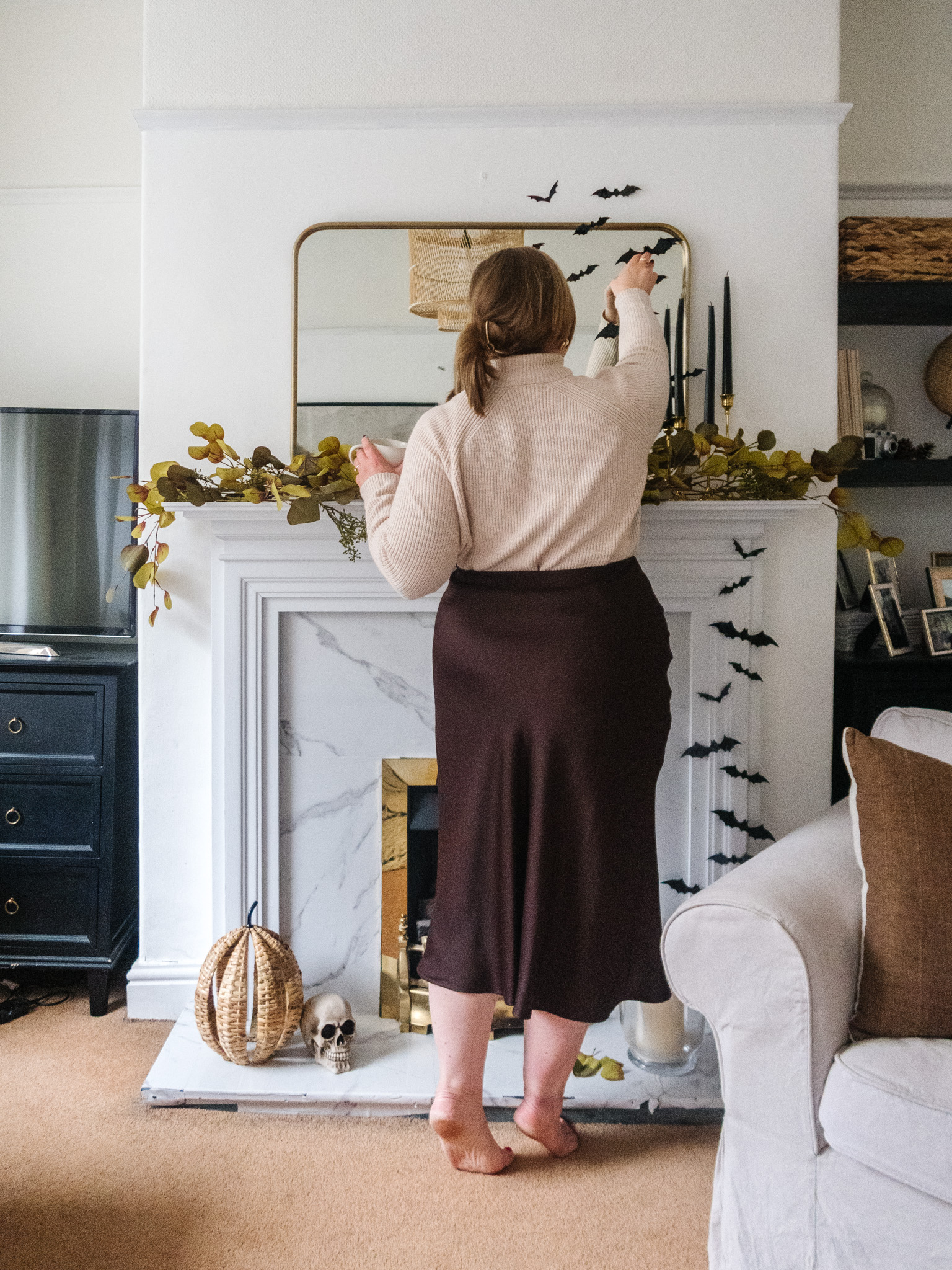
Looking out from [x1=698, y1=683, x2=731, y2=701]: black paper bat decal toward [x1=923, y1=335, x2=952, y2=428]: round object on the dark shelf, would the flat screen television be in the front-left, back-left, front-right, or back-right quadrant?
back-left

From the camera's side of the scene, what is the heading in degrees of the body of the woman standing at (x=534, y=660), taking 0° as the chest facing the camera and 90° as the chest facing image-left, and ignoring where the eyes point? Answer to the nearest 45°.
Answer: approximately 180°

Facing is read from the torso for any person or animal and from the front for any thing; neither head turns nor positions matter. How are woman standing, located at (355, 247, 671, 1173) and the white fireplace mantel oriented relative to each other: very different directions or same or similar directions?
very different directions

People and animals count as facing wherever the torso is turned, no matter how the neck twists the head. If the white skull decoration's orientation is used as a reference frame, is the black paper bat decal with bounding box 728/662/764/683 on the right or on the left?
on its left

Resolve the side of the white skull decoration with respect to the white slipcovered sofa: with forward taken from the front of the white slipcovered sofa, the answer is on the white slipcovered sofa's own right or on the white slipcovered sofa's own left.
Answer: on the white slipcovered sofa's own right

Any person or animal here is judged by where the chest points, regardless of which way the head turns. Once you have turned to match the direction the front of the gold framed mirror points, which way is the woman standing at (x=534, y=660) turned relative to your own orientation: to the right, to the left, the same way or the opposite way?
the opposite way

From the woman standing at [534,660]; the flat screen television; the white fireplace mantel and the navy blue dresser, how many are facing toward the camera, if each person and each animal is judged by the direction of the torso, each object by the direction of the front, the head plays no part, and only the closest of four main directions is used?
3

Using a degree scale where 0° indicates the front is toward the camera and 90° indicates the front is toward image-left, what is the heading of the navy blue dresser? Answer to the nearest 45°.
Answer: approximately 0°

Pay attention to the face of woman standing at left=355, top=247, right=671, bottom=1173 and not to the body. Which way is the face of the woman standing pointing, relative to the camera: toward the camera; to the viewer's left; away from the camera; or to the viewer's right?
away from the camera
